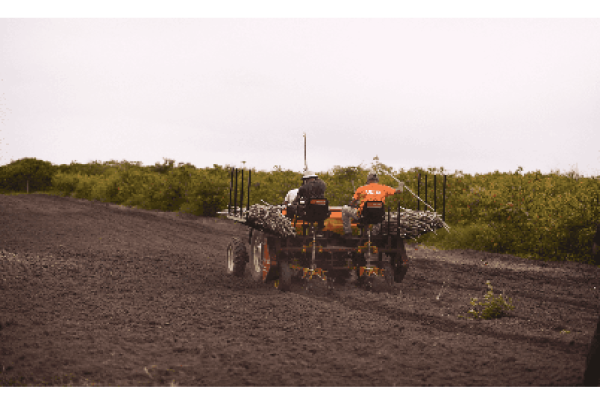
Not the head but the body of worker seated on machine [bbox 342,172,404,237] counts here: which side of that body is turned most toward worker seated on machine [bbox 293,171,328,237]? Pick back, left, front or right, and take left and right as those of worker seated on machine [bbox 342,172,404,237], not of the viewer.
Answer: left

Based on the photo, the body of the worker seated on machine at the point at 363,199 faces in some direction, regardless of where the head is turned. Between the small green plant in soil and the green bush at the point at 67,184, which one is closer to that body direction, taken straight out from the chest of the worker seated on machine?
the green bush

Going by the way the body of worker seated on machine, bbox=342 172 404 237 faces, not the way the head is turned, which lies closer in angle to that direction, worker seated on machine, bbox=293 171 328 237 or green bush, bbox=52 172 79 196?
the green bush

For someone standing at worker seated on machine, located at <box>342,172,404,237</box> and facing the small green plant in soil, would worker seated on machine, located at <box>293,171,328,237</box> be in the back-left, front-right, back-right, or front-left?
back-right

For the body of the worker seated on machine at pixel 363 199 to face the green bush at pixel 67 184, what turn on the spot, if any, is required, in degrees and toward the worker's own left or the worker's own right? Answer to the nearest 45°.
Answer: approximately 45° to the worker's own left

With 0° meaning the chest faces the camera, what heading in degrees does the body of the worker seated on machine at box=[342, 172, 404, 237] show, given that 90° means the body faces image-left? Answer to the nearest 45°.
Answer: approximately 180°

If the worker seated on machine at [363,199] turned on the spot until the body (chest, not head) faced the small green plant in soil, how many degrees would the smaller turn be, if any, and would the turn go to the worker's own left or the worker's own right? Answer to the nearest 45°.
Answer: approximately 135° to the worker's own right
